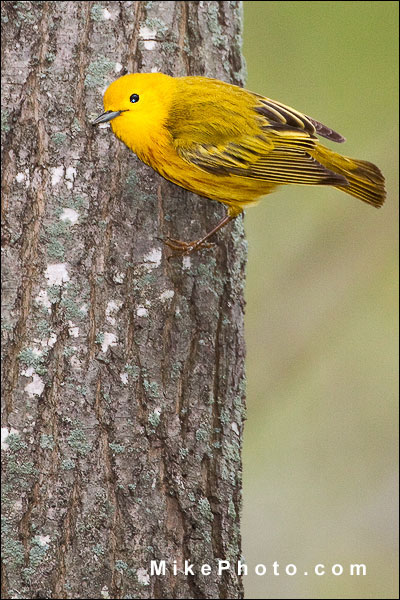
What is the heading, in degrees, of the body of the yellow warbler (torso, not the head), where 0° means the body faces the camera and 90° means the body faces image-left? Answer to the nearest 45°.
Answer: approximately 90°
